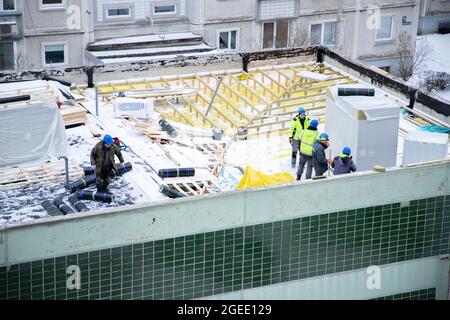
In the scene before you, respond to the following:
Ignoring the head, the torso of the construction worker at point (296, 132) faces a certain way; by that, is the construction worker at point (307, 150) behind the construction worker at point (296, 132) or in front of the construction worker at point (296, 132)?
in front

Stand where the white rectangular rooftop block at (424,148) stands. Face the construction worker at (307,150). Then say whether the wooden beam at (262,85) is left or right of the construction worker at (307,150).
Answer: right

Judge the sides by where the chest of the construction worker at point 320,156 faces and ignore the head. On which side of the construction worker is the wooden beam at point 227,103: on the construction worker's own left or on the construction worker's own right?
on the construction worker's own left

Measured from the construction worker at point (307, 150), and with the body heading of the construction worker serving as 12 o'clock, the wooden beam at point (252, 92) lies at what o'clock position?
The wooden beam is roughly at 10 o'clock from the construction worker.

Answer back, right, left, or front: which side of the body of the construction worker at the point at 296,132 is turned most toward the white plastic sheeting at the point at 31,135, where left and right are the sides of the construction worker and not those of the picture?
right

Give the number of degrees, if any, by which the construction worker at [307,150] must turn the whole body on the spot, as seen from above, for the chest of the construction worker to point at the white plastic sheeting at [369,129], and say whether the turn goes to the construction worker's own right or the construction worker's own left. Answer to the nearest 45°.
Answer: approximately 45° to the construction worker's own right

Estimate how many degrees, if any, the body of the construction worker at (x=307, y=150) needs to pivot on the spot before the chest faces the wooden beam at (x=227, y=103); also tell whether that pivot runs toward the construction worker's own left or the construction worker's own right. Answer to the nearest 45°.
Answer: approximately 90° to the construction worker's own left
